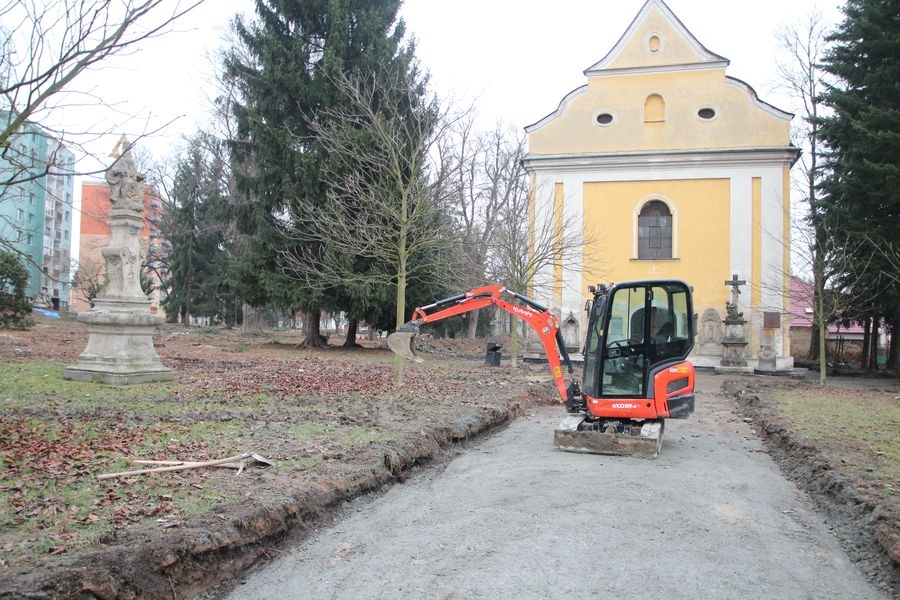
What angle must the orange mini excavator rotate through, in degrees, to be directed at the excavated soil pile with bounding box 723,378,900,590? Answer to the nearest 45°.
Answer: approximately 135° to its left

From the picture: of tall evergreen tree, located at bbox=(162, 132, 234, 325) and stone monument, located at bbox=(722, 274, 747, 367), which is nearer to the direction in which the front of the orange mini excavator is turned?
the tall evergreen tree

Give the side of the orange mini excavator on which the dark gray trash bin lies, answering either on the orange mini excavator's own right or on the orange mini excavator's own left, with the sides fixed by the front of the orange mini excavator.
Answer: on the orange mini excavator's own right

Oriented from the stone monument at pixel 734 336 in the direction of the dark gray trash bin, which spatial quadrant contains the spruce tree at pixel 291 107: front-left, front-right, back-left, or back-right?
front-right

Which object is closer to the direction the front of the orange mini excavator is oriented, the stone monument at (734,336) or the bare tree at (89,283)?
the bare tree
